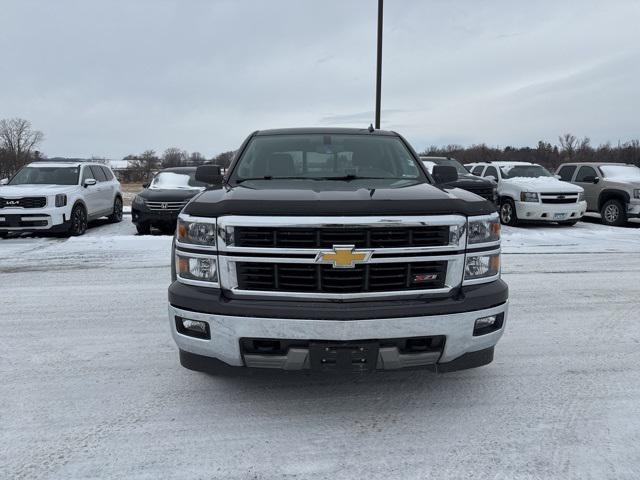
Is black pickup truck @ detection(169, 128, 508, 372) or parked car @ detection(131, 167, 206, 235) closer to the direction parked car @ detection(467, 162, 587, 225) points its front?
the black pickup truck

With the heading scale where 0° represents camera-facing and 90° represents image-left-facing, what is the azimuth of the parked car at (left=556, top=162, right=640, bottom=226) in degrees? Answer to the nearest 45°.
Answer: approximately 315°

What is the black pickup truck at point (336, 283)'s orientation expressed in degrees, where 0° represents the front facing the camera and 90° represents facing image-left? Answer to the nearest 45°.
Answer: approximately 0°

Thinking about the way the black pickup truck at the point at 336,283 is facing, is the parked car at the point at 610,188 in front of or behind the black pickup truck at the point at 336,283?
behind

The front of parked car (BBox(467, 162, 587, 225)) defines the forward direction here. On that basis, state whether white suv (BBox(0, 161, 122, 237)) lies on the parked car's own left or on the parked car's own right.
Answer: on the parked car's own right

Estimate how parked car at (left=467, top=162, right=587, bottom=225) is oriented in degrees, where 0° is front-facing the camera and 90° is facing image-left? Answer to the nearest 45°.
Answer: approximately 315°

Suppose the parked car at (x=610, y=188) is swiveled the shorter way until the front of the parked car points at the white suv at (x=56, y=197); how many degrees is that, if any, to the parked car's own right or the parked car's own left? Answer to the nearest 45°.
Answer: approximately 90° to the parked car's own right

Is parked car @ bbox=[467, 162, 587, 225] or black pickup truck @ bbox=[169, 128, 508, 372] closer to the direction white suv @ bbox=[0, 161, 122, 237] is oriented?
the black pickup truck

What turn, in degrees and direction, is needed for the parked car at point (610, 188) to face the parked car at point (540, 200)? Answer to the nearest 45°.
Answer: approximately 90° to its right

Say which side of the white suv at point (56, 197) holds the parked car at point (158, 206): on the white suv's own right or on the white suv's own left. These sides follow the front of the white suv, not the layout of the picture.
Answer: on the white suv's own left
